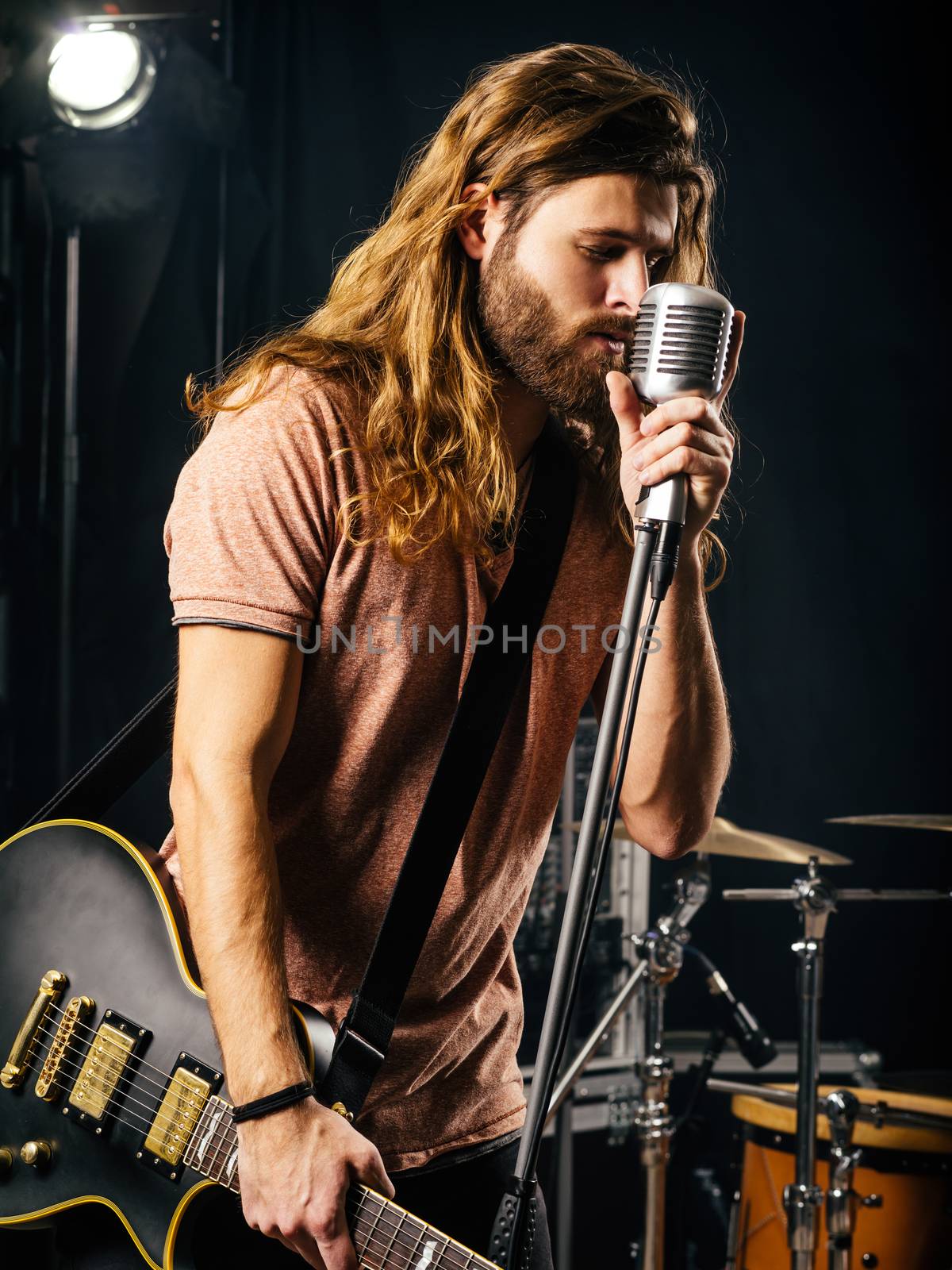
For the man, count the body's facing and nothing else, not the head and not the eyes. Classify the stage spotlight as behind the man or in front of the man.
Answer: behind

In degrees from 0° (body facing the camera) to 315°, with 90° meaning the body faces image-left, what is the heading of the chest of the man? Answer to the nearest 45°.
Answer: approximately 315°

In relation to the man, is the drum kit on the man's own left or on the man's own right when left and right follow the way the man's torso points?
on the man's own left

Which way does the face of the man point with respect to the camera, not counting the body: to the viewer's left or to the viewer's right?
to the viewer's right
